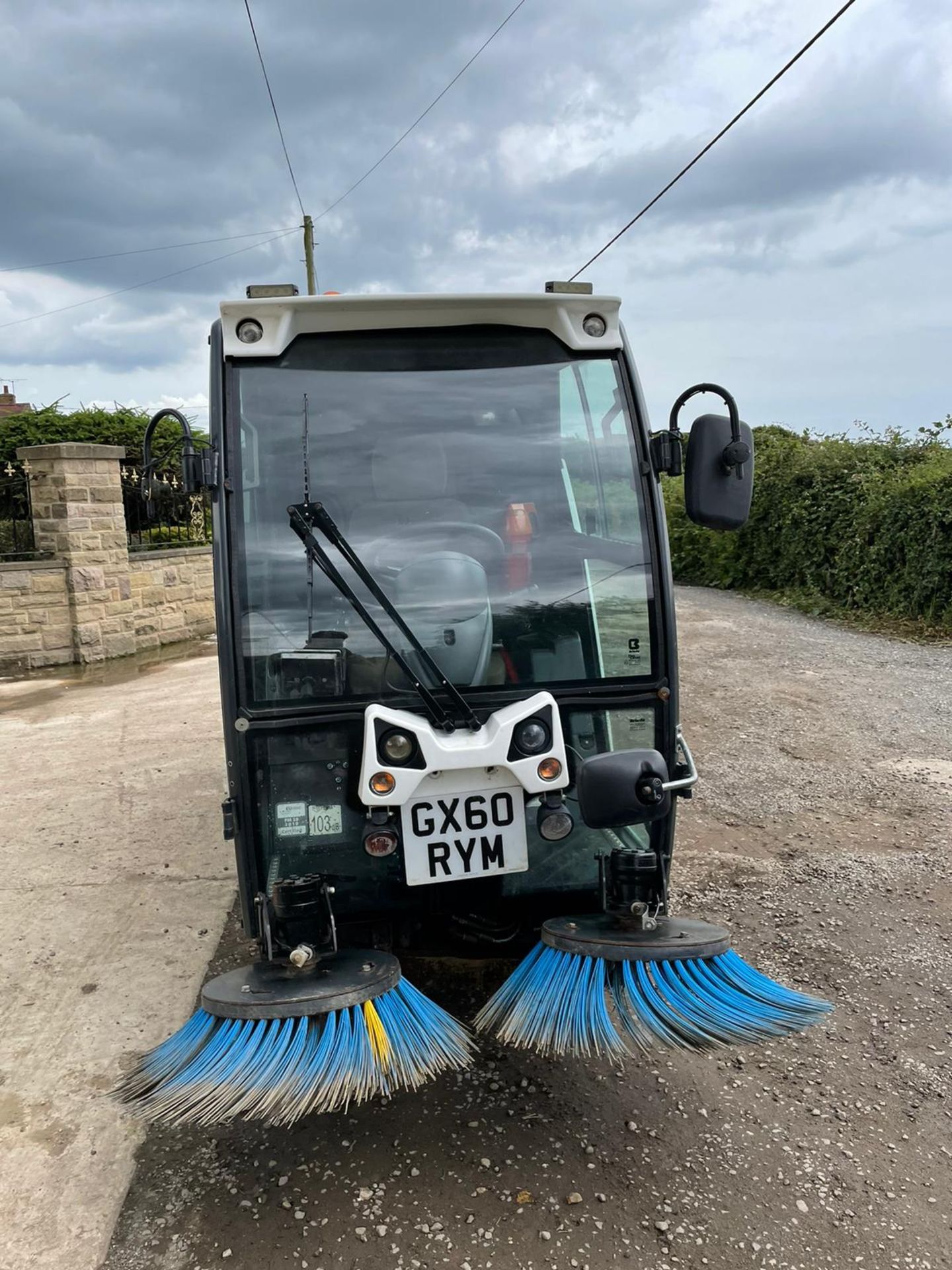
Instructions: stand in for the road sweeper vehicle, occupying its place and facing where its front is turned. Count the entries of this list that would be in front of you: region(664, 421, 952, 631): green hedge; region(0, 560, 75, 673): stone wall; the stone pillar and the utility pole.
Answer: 0

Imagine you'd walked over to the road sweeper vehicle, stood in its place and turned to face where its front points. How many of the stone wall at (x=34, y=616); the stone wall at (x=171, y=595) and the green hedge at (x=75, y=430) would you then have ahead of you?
0

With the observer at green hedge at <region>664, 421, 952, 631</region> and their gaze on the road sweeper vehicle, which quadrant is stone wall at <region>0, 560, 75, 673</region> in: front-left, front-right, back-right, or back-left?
front-right

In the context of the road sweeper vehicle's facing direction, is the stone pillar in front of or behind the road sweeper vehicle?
behind

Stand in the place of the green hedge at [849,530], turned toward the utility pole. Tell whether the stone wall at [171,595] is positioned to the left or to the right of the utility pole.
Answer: left

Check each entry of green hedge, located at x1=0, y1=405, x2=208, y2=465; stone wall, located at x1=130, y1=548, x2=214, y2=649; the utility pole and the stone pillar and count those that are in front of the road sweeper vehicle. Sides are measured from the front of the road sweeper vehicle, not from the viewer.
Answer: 0

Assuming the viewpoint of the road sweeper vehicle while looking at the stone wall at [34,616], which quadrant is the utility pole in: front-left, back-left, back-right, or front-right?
front-right

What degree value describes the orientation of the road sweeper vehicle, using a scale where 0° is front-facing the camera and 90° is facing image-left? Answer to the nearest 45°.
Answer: approximately 0°

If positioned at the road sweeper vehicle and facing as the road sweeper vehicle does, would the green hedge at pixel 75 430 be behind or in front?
behind

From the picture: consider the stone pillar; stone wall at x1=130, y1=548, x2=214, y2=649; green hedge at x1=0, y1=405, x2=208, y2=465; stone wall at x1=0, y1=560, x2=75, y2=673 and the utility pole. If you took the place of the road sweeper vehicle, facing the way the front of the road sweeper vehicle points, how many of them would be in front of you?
0

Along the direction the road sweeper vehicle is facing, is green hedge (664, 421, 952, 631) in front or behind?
behind

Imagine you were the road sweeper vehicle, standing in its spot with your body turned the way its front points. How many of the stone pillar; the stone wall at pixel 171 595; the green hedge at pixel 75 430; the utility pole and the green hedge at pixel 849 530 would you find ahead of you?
0

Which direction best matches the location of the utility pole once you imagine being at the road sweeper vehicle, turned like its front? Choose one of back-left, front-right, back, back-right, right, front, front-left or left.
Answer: back

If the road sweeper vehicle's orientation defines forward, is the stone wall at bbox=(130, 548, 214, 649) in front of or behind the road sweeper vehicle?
behind

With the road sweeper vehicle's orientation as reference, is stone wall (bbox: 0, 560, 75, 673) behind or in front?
behind
